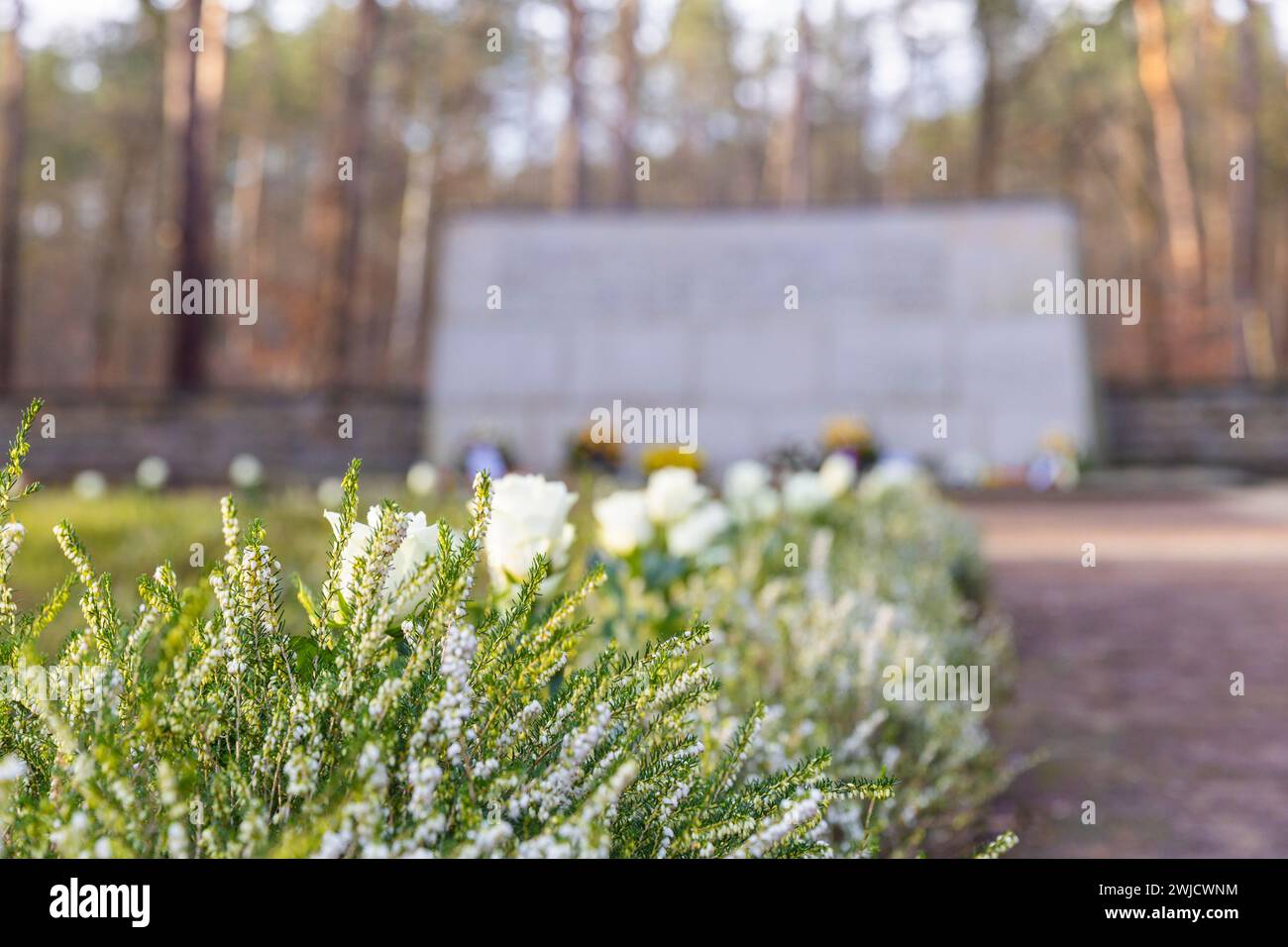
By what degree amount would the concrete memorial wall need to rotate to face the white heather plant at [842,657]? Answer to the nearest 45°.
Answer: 0° — it already faces it

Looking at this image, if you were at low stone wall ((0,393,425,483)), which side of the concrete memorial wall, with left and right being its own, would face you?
right

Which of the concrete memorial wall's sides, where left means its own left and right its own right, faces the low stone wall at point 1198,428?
left

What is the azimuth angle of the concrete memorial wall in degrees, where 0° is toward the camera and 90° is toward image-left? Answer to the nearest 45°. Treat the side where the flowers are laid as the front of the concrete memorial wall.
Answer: approximately 0°

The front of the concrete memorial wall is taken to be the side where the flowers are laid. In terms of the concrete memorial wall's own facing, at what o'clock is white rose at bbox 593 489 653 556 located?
The white rose is roughly at 12 o'clock from the concrete memorial wall.

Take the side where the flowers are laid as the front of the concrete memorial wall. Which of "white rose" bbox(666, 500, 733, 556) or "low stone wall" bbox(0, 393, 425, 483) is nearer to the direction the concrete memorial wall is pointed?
the white rose

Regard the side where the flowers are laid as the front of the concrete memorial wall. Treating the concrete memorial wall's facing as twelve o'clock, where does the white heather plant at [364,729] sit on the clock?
The white heather plant is roughly at 12 o'clock from the concrete memorial wall.

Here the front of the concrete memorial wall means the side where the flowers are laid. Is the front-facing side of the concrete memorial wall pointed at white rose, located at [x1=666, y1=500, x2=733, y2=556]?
yes

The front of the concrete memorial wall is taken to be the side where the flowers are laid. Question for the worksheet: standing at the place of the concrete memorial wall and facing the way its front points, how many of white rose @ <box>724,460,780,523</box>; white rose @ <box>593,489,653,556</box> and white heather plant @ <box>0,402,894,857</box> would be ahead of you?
3

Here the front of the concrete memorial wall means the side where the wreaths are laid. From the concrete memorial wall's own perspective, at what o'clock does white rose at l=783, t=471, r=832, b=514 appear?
The white rose is roughly at 12 o'clock from the concrete memorial wall.
